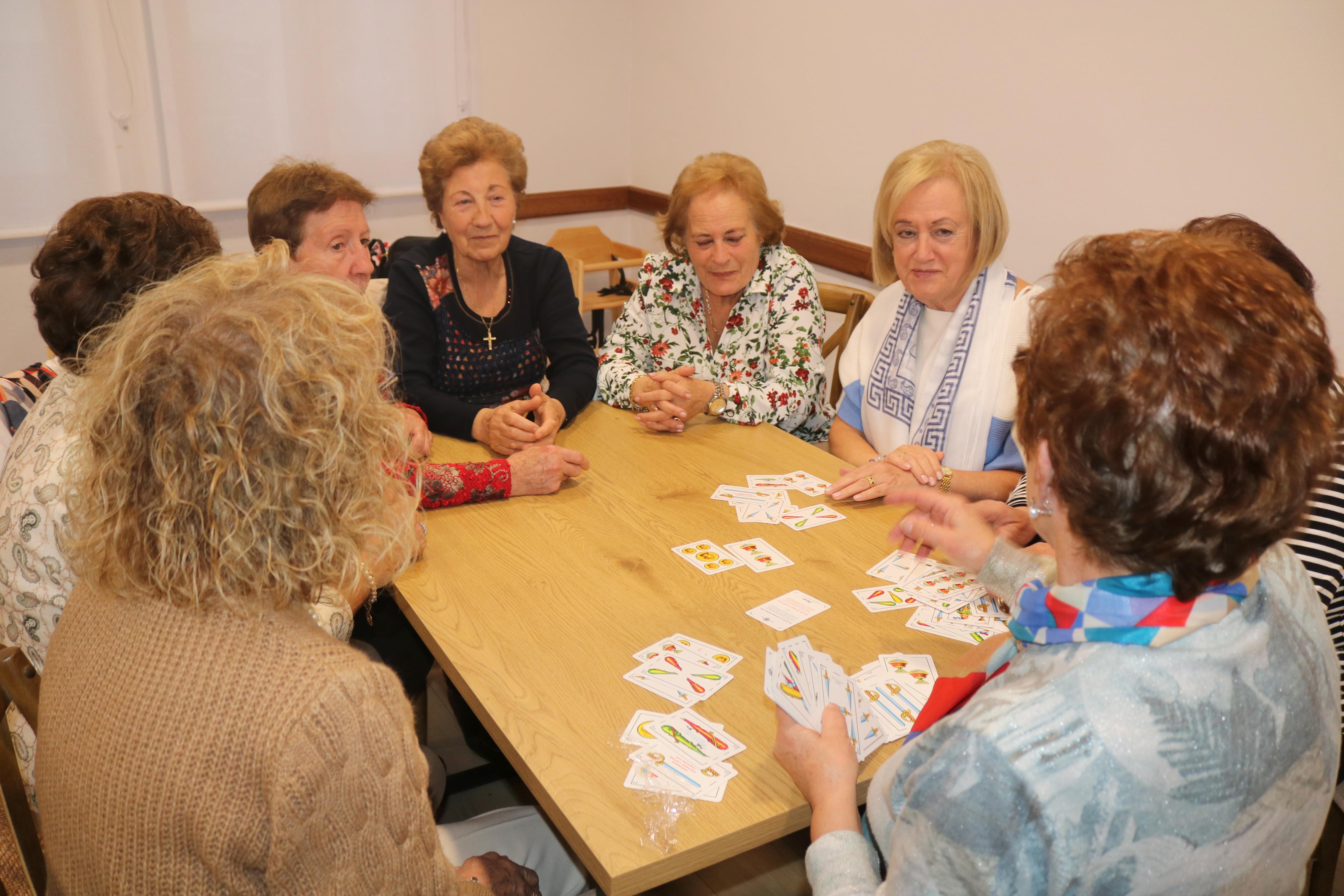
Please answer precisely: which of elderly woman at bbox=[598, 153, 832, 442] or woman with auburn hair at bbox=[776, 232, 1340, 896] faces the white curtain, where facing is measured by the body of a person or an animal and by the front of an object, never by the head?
the woman with auburn hair

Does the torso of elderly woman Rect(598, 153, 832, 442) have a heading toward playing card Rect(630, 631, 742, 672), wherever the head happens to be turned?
yes

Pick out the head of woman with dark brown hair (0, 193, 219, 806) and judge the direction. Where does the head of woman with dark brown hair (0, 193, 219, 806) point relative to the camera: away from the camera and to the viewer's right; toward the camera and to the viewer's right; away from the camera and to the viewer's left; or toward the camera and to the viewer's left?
away from the camera and to the viewer's right

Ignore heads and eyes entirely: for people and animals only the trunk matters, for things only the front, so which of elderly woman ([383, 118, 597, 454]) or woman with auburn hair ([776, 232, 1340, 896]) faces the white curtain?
the woman with auburn hair

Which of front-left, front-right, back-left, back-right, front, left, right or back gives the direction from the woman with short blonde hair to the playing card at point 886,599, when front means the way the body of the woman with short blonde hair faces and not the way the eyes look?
front-left

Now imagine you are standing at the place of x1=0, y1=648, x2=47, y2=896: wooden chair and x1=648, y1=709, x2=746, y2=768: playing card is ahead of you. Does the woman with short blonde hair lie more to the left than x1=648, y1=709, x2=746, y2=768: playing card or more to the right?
left

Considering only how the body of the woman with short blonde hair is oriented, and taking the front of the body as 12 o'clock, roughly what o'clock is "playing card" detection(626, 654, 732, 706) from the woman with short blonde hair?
The playing card is roughly at 11 o'clock from the woman with short blonde hair.

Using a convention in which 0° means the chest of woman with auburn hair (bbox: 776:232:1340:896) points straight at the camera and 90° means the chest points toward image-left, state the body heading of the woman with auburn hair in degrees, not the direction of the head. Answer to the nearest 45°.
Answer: approximately 135°

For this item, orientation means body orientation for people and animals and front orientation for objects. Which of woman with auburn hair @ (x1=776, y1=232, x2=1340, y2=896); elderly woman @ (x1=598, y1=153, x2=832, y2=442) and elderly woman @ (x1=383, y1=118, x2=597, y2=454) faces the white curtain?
the woman with auburn hair

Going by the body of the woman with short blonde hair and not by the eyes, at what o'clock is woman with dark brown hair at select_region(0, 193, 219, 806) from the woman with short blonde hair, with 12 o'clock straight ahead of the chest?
The woman with dark brown hair is roughly at 12 o'clock from the woman with short blonde hair.

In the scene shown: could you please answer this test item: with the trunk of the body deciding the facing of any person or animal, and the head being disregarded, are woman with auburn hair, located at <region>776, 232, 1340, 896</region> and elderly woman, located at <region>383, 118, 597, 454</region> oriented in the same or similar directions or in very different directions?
very different directions

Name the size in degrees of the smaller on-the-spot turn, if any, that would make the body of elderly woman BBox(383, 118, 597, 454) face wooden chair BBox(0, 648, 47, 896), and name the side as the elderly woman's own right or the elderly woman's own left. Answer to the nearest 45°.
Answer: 0° — they already face it

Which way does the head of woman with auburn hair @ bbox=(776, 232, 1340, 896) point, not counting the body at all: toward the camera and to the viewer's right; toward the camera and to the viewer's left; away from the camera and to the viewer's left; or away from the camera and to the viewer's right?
away from the camera and to the viewer's left
